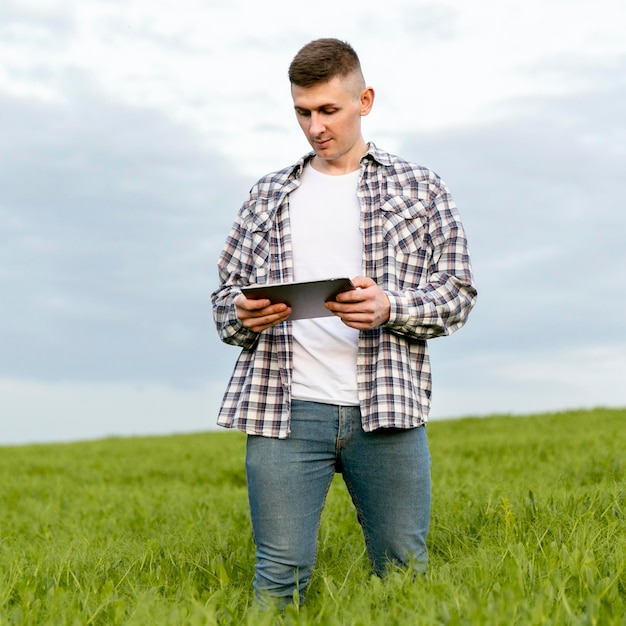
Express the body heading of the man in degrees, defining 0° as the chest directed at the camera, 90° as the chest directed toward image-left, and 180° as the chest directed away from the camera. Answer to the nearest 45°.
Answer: approximately 0°
